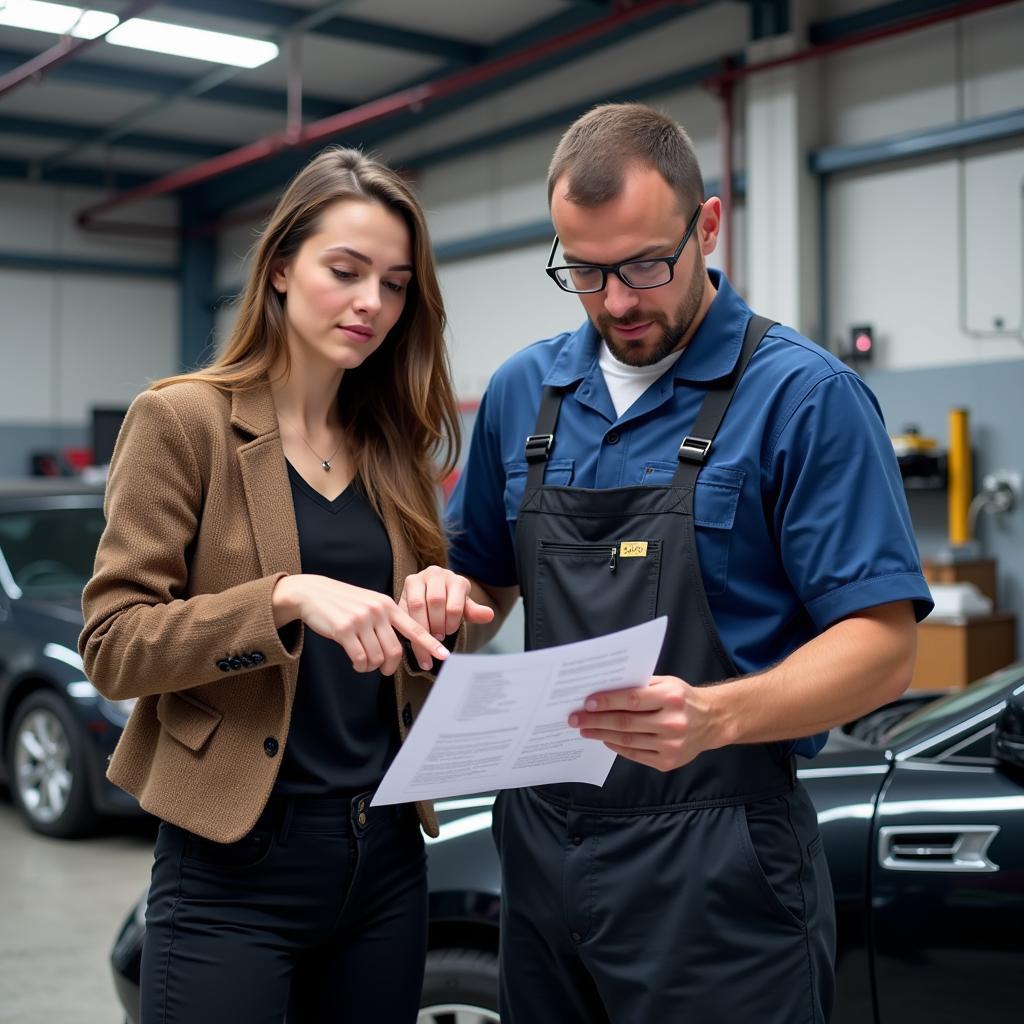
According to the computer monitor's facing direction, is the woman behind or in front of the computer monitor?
in front

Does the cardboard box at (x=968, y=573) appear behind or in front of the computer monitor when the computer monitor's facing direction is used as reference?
in front

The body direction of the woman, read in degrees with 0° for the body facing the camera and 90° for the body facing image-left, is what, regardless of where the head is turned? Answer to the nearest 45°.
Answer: approximately 315°

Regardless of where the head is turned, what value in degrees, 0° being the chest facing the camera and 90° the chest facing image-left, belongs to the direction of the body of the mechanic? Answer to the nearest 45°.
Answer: approximately 45°

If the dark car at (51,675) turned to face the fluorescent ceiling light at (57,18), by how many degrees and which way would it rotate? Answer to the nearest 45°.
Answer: approximately 135° to its left

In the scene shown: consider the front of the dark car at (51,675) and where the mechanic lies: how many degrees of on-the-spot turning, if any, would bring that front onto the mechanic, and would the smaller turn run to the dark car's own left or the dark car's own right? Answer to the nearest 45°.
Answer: approximately 45° to the dark car's own right

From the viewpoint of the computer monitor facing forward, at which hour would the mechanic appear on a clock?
The mechanic is roughly at 12 o'clock from the computer monitor.

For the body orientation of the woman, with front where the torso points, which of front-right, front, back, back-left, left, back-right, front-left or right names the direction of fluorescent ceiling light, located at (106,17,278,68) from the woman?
back-left

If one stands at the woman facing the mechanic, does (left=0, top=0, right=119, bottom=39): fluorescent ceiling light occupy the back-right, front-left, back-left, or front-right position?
back-left

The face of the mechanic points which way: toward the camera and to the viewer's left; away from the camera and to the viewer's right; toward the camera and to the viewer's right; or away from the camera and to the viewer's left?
toward the camera and to the viewer's left

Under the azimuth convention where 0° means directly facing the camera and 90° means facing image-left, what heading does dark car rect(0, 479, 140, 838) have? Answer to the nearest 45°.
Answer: approximately 315°

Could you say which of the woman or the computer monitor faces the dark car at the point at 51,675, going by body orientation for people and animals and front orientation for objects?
the computer monitor

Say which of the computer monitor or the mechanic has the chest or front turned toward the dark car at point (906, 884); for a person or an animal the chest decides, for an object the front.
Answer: the computer monitor

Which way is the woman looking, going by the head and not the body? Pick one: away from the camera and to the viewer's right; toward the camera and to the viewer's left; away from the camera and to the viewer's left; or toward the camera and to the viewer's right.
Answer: toward the camera and to the viewer's right
